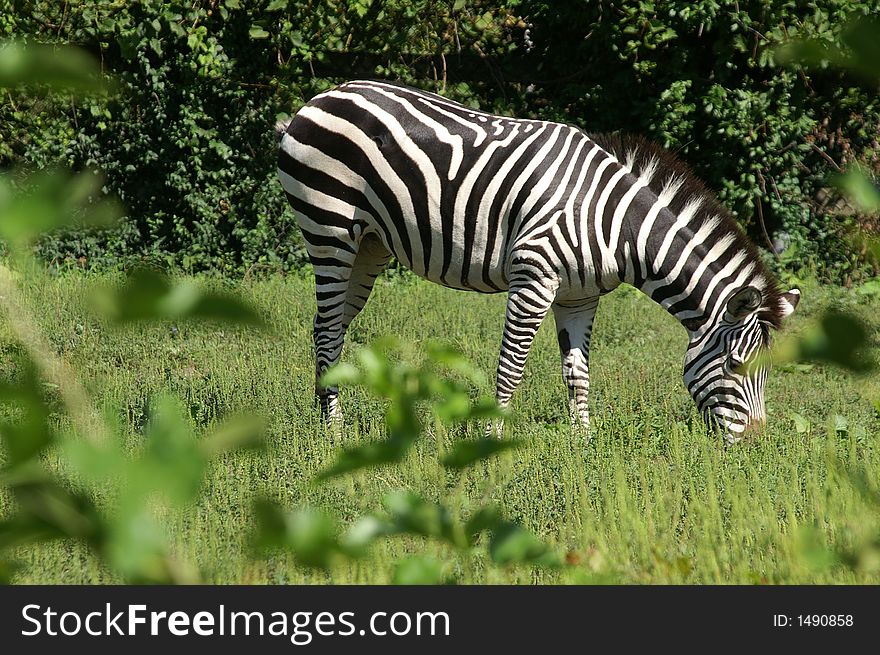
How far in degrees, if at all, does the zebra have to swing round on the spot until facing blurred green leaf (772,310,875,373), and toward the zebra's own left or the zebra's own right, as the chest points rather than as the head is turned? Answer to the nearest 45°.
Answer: approximately 90° to the zebra's own right

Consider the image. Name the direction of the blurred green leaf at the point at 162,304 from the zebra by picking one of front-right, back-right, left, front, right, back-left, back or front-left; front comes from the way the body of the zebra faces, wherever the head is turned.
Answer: right

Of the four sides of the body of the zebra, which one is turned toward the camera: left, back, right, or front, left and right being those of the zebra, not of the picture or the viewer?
right

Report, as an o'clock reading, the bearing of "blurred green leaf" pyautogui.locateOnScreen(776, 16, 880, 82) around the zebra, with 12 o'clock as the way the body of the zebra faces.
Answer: The blurred green leaf is roughly at 3 o'clock from the zebra.

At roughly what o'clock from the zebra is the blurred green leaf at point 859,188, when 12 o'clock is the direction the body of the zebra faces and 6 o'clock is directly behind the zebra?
The blurred green leaf is roughly at 3 o'clock from the zebra.

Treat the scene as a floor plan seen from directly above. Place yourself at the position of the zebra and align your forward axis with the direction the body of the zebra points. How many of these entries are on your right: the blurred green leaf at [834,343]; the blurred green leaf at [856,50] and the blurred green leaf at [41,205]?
3

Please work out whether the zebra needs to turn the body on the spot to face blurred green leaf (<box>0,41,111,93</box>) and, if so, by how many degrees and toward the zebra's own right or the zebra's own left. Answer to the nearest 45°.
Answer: approximately 90° to the zebra's own right

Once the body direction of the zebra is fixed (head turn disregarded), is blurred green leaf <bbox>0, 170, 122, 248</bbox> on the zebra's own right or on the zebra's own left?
on the zebra's own right
